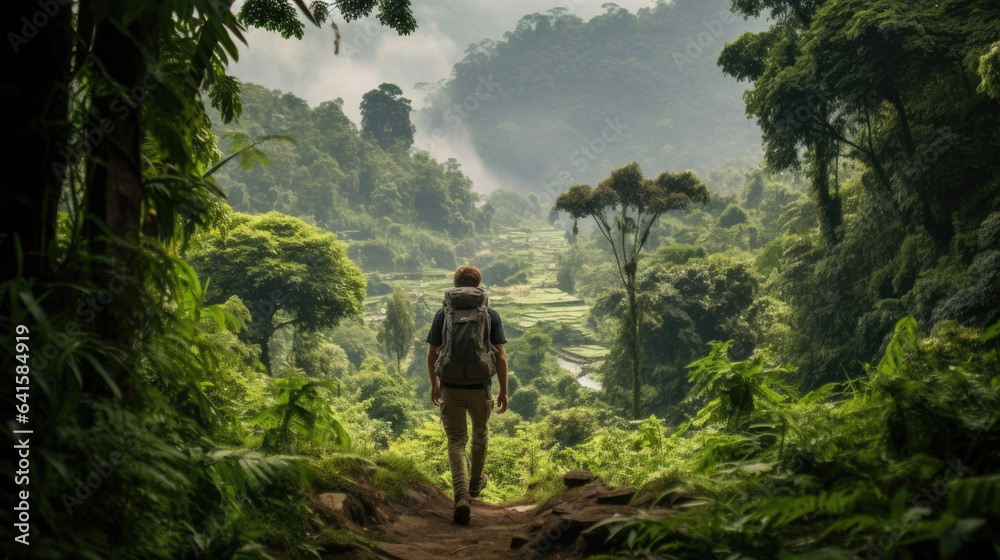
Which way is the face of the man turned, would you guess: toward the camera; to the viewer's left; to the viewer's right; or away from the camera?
away from the camera

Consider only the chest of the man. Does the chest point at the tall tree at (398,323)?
yes

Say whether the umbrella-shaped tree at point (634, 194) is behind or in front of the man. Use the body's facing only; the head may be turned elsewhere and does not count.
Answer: in front

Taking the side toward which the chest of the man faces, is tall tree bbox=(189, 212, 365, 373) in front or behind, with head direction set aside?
in front

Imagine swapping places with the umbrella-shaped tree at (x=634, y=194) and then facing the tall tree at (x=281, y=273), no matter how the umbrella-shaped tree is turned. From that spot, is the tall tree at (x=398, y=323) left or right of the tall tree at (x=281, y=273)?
right

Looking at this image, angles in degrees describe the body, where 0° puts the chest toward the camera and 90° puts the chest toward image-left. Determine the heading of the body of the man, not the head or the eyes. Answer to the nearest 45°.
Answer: approximately 180°
